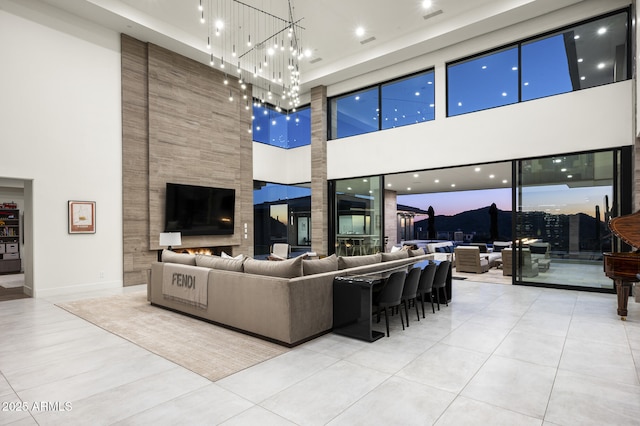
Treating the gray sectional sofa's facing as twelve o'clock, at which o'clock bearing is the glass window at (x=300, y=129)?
The glass window is roughly at 12 o'clock from the gray sectional sofa.

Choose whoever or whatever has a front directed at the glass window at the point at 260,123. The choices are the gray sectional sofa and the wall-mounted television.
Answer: the gray sectional sofa

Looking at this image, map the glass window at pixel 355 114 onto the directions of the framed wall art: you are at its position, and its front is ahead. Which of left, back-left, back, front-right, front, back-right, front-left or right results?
left

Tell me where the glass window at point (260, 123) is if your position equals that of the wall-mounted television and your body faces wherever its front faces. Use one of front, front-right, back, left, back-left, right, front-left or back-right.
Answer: left

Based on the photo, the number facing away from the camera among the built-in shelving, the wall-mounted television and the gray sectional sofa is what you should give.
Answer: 1

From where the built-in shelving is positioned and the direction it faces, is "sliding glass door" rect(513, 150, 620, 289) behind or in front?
in front

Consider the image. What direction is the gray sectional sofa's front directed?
away from the camera

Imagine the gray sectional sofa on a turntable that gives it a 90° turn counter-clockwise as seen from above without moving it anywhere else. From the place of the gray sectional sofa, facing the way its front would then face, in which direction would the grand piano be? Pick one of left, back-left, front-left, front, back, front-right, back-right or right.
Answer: back

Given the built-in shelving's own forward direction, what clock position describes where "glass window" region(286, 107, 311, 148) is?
The glass window is roughly at 10 o'clock from the built-in shelving.
